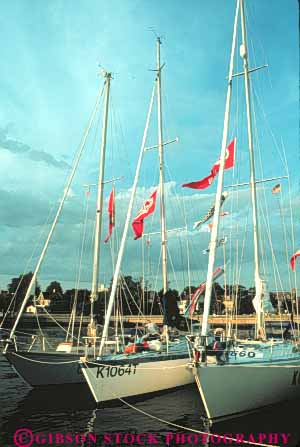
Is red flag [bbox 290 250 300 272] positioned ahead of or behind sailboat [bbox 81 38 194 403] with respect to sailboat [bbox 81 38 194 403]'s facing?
behind

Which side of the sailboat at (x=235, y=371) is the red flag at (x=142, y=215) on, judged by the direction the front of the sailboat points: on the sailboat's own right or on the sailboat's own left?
on the sailboat's own right

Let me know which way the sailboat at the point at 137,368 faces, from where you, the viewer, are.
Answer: facing the viewer and to the left of the viewer

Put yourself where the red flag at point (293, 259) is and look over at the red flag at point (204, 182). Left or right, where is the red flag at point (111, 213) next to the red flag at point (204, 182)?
right

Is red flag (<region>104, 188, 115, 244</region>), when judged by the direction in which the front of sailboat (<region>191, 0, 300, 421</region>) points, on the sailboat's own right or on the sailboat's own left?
on the sailboat's own right

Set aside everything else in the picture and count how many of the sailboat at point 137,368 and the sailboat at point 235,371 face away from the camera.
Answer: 0

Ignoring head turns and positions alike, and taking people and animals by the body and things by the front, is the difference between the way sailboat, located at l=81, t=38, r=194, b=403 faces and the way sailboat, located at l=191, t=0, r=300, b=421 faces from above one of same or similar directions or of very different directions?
same or similar directions

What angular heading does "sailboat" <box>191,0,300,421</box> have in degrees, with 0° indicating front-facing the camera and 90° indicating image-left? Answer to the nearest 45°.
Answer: approximately 45°
